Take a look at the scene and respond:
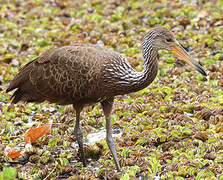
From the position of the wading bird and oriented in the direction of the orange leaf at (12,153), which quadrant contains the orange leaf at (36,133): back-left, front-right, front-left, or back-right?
front-right

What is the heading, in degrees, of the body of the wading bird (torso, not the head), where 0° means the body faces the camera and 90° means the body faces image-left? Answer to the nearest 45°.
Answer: approximately 270°

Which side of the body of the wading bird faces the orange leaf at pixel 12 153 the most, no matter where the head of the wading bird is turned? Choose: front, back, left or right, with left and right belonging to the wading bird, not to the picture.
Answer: back

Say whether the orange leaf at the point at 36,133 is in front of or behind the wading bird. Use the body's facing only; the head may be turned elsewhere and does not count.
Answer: behind
